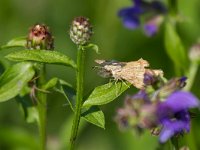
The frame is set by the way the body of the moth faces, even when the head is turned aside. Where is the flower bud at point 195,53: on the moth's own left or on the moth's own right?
on the moth's own right

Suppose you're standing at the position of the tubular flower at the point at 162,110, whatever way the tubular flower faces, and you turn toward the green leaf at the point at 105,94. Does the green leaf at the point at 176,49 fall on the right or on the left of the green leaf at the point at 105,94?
right

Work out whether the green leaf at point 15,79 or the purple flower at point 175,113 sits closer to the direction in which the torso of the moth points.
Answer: the green leaf

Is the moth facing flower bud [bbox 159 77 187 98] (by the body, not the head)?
no

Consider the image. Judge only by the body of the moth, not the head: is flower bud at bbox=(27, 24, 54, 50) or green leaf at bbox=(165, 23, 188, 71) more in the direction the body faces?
the flower bud

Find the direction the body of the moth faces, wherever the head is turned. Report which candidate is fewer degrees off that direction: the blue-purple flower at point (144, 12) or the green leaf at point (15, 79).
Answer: the green leaf

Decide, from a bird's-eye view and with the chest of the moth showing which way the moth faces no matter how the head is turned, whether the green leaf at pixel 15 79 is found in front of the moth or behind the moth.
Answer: in front

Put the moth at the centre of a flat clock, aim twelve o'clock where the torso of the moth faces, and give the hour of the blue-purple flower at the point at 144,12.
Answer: The blue-purple flower is roughly at 3 o'clock from the moth.

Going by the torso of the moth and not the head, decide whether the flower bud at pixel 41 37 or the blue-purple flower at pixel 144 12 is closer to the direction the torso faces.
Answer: the flower bud

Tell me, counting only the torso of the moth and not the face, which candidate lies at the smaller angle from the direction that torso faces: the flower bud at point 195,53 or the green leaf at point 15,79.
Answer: the green leaf

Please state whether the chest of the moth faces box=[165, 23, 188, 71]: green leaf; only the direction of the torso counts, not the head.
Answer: no

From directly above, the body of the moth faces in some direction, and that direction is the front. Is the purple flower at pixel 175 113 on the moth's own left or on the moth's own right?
on the moth's own left

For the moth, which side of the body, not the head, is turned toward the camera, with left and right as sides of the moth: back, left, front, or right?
left
